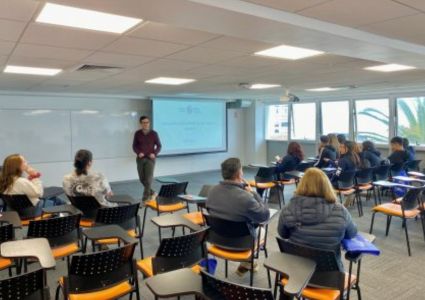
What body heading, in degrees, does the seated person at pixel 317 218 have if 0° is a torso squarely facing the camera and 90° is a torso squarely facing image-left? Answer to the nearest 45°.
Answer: approximately 180°

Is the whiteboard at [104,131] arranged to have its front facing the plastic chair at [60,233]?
yes

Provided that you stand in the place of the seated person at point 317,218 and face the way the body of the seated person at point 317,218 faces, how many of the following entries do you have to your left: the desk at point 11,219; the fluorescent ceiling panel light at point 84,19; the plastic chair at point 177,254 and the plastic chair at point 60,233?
4

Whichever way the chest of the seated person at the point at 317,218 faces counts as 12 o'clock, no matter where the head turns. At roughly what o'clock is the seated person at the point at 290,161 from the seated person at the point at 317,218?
the seated person at the point at 290,161 is roughly at 12 o'clock from the seated person at the point at 317,218.

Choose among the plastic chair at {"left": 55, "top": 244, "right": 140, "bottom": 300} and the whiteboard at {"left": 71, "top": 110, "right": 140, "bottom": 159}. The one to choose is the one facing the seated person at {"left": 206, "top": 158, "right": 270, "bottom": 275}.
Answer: the whiteboard

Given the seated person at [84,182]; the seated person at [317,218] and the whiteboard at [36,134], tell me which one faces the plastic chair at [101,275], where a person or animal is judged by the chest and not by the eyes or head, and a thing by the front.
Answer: the whiteboard

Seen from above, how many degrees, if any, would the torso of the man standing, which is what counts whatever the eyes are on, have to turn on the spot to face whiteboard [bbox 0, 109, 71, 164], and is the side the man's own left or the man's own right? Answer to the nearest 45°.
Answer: approximately 135° to the man's own right

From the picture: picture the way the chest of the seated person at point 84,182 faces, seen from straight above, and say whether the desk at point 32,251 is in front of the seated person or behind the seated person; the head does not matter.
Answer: behind

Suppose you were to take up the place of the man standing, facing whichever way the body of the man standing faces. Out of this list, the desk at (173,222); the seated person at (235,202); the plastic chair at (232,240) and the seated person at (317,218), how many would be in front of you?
4

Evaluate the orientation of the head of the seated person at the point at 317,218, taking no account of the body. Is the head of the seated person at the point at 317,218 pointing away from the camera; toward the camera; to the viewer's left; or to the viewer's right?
away from the camera
